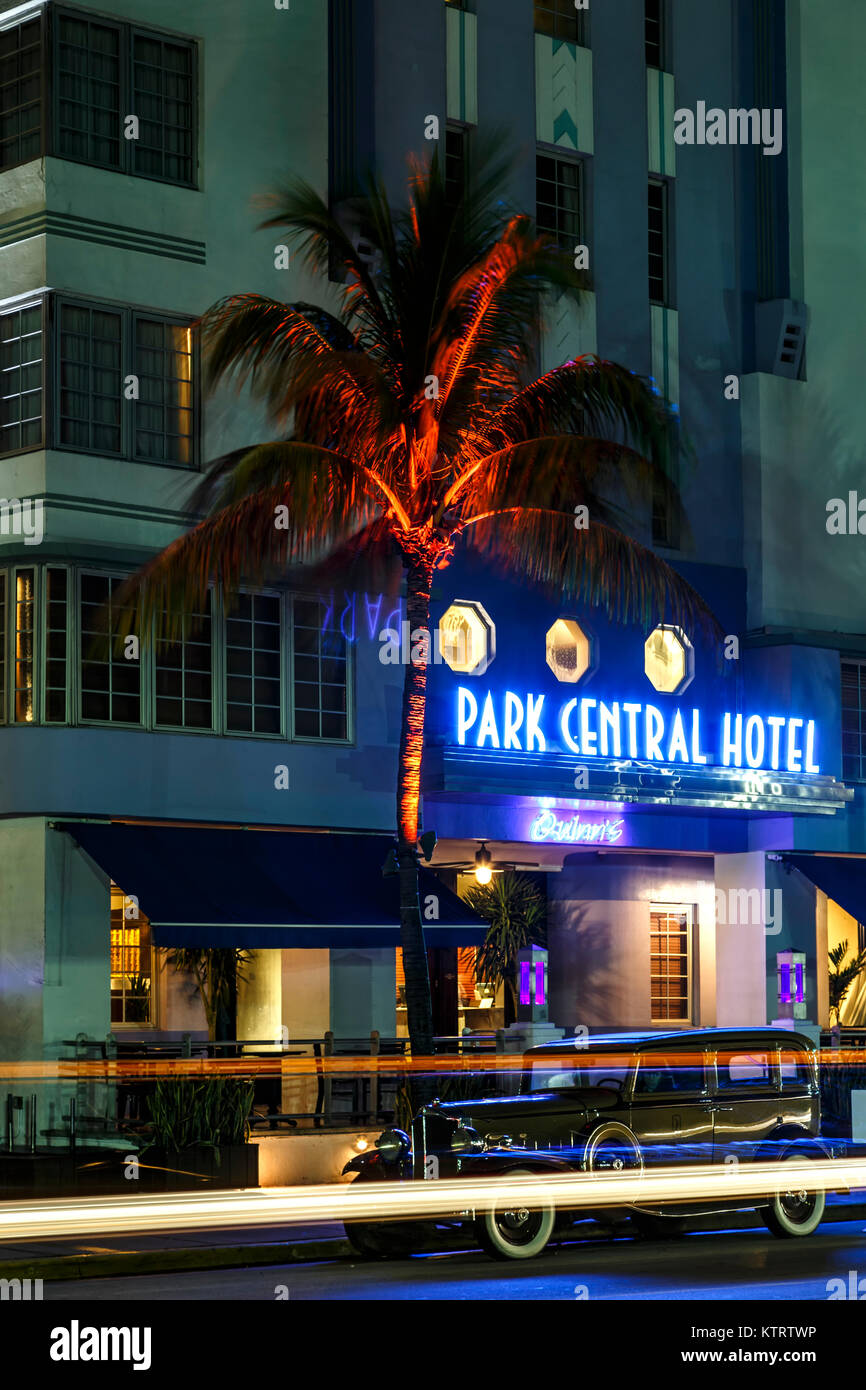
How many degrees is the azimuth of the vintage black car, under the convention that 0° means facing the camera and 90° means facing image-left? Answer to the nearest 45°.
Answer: approximately 45°

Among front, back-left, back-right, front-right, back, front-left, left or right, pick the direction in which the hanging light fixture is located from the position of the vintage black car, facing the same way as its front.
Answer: back-right

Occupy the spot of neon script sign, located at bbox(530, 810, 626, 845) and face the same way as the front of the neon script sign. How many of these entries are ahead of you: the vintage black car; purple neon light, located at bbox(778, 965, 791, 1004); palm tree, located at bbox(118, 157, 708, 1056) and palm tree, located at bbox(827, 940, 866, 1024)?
2

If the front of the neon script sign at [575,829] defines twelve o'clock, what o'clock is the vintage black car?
The vintage black car is roughly at 12 o'clock from the neon script sign.

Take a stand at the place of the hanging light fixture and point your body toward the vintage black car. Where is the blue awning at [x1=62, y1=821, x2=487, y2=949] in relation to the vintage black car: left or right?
right

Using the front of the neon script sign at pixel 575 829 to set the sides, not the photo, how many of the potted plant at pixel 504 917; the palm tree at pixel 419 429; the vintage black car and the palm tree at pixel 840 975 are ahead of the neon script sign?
2

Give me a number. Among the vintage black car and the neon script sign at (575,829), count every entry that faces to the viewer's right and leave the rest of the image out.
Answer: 0

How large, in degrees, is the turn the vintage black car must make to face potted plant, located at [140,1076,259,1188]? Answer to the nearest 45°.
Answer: approximately 90° to its right

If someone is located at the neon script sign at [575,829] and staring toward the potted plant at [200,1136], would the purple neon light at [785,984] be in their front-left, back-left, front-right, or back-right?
back-left

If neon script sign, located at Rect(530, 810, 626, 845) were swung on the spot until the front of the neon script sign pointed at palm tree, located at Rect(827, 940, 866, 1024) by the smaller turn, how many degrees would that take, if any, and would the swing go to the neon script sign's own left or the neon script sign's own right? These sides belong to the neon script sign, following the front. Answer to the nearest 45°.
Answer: approximately 135° to the neon script sign's own left

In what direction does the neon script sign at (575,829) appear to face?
toward the camera

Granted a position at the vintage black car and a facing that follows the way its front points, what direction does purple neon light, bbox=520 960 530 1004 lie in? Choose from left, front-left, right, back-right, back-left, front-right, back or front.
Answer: back-right
